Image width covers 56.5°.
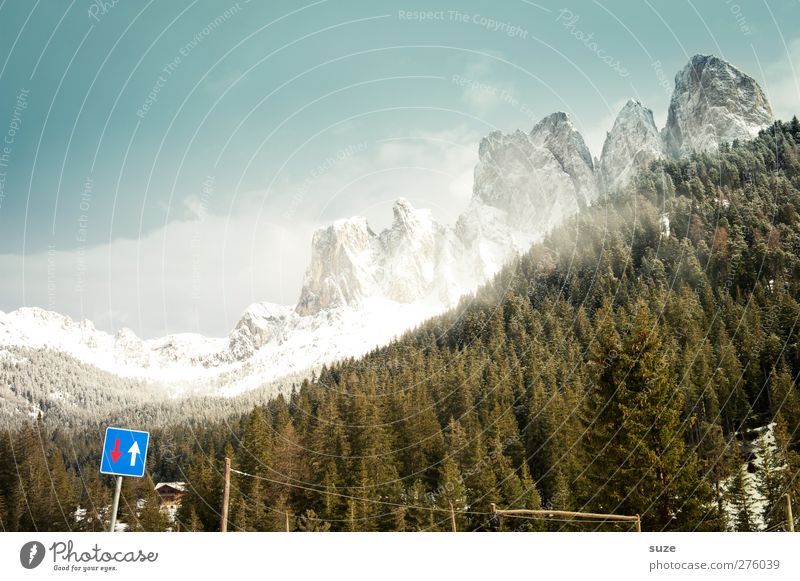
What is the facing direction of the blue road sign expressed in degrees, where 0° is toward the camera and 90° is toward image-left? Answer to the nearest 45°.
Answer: approximately 0°
